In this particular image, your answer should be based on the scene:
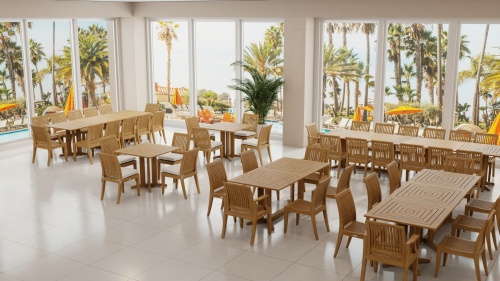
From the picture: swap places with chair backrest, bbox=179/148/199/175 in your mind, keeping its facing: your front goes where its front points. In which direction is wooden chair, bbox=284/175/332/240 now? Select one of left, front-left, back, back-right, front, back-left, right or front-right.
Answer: back

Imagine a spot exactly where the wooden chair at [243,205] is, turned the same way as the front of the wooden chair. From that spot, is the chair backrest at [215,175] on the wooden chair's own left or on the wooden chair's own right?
on the wooden chair's own left

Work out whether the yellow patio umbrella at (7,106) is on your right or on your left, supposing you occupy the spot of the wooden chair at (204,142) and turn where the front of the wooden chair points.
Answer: on your left

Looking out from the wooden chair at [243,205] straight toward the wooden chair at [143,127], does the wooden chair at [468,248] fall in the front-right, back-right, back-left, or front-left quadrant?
back-right

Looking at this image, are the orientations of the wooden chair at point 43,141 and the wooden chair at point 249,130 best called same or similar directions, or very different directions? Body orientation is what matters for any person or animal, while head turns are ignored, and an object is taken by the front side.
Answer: very different directions

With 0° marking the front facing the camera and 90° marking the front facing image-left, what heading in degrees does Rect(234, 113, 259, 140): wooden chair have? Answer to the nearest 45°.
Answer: approximately 45°

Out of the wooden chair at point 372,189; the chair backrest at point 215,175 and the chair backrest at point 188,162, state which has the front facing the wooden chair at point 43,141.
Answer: the chair backrest at point 188,162

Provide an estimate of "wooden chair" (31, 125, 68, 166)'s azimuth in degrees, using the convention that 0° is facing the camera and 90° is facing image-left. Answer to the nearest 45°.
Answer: approximately 225°

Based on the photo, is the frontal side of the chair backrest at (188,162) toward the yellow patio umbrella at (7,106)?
yes

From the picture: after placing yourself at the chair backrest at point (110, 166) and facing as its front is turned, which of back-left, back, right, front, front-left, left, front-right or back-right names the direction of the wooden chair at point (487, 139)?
front-right

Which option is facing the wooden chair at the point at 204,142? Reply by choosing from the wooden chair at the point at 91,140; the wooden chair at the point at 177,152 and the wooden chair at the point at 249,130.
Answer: the wooden chair at the point at 249,130
